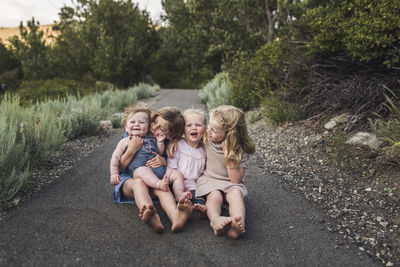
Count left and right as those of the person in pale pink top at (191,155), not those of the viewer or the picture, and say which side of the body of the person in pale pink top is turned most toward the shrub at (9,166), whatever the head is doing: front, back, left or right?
right

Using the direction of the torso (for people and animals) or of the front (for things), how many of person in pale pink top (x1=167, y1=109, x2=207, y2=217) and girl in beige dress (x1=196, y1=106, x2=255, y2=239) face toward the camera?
2

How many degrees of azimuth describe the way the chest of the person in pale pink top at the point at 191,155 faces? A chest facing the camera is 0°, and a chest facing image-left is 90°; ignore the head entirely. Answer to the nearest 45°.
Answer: approximately 0°

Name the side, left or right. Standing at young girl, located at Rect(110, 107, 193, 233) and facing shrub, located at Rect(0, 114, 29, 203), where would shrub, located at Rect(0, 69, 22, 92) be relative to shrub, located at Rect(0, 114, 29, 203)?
right

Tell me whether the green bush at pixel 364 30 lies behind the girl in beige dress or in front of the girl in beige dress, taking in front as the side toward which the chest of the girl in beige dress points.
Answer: behind

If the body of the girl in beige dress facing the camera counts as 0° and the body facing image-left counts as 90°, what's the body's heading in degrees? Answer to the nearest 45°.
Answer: approximately 0°
